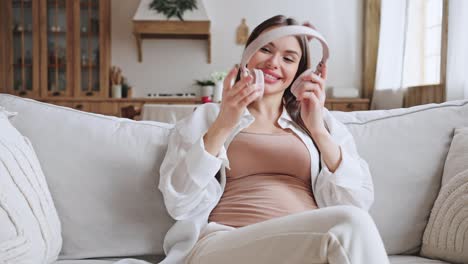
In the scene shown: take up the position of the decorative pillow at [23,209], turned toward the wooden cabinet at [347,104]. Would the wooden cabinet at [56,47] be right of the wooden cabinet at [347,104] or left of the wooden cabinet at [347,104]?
left

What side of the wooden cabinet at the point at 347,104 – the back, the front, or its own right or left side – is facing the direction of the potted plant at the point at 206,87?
right

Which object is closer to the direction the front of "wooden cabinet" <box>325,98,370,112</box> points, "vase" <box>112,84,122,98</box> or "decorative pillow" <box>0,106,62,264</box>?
the decorative pillow

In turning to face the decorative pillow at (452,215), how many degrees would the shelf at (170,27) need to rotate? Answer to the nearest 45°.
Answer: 0° — it already faces it

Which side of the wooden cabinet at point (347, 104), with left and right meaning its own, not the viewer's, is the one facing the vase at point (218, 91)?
right

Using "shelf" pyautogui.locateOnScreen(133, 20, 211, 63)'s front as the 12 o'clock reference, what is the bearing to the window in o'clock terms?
The window is roughly at 10 o'clock from the shelf.

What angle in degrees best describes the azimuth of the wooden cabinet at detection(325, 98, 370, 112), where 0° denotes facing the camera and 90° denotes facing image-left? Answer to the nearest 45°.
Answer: approximately 0°

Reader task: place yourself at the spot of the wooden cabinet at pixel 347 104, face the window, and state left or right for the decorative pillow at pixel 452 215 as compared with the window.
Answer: right

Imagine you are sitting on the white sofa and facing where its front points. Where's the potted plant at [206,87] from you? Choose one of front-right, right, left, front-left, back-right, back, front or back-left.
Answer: back
